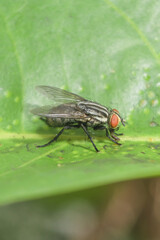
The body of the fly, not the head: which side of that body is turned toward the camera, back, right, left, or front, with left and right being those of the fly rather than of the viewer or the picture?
right
